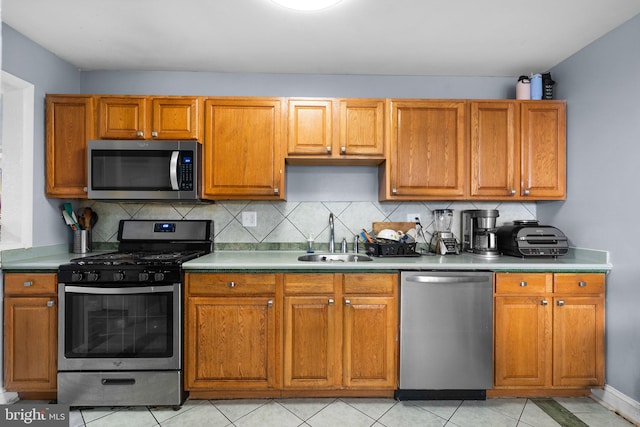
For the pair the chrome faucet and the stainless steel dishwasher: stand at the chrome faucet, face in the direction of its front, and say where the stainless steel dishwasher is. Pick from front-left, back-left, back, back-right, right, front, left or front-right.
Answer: front-left

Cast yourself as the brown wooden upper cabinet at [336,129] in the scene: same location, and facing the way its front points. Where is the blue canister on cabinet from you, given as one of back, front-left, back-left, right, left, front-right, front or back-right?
left

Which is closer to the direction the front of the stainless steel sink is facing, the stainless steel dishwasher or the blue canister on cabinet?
the stainless steel dishwasher

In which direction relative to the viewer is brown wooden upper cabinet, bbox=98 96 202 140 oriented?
toward the camera

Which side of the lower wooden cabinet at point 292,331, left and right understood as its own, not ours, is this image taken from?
front

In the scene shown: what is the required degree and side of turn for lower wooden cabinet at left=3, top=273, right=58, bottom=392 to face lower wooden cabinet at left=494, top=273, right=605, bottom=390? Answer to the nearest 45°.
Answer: approximately 45° to its left

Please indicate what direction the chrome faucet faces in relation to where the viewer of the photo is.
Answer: facing the viewer

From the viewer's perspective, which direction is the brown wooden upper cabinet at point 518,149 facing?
toward the camera

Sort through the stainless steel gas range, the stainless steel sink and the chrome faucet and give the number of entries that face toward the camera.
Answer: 3

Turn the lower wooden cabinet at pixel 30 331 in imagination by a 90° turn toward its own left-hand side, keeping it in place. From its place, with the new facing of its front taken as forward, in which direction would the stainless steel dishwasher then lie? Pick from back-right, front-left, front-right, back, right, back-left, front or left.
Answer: front-right

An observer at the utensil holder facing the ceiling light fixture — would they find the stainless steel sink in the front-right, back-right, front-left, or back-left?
front-left

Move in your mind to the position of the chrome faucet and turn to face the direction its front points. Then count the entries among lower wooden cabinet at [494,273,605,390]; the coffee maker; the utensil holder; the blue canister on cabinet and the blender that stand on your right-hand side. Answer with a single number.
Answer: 1

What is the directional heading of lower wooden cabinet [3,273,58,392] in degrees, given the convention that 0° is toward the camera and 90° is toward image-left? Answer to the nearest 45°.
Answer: approximately 0°
